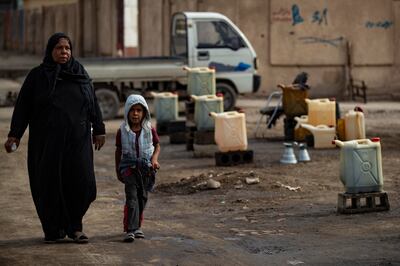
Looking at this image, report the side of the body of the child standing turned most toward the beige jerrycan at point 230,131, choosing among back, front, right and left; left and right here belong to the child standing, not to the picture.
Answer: back

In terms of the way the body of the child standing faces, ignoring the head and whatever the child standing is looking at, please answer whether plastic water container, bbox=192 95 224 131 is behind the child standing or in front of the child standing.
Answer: behind

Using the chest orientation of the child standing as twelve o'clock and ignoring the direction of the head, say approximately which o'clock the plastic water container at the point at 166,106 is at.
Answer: The plastic water container is roughly at 6 o'clock from the child standing.

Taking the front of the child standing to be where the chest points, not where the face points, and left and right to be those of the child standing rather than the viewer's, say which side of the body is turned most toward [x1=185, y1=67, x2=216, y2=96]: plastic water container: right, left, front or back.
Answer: back

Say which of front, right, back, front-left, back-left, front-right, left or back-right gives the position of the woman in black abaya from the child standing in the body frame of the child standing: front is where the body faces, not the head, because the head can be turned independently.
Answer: right

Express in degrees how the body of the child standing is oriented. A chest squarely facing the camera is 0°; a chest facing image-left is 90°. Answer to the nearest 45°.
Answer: approximately 0°

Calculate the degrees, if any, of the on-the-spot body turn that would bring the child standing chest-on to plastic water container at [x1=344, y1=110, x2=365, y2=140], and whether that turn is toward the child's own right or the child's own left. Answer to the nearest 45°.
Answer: approximately 135° to the child's own left

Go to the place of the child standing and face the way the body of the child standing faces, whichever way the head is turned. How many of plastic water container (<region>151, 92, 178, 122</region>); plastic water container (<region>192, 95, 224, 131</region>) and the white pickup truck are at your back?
3

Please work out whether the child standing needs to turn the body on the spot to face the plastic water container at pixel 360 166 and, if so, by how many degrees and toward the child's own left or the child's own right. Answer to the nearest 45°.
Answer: approximately 135° to the child's own left

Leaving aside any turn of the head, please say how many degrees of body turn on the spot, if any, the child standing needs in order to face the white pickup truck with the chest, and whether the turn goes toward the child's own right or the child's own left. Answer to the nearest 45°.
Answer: approximately 180°
